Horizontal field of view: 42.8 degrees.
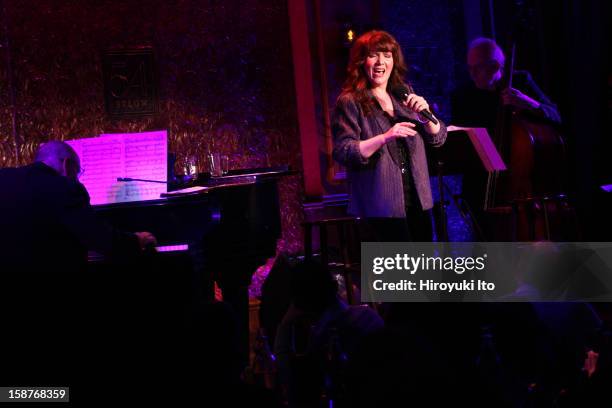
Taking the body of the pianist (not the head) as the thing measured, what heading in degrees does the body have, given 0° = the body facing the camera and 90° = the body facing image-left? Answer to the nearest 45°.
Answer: approximately 225°

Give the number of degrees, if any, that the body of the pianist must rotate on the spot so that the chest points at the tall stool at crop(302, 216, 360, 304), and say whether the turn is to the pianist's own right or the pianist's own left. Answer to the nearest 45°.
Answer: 0° — they already face it

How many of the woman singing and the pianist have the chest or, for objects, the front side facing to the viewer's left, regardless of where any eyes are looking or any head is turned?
0

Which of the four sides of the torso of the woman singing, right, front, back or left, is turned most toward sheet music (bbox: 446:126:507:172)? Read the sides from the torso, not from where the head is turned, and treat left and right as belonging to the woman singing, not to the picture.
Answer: left

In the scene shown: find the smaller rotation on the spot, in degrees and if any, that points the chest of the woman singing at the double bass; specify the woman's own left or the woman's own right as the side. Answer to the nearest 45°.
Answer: approximately 90° to the woman's own left

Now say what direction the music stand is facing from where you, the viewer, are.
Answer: facing away from the viewer and to the right of the viewer

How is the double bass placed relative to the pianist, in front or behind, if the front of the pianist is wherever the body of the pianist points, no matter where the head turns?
in front

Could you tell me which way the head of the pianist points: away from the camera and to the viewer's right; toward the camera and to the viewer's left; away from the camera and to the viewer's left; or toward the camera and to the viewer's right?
away from the camera and to the viewer's right
